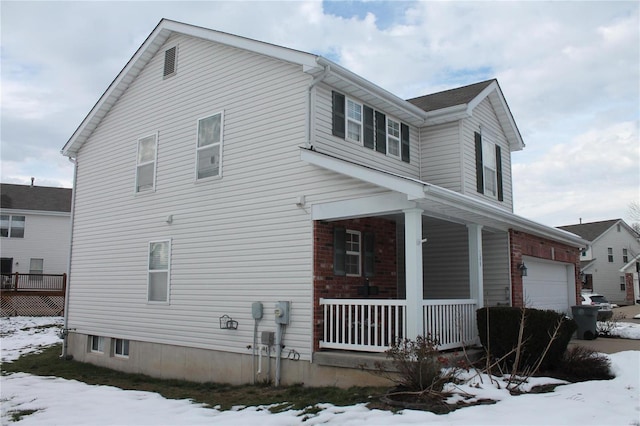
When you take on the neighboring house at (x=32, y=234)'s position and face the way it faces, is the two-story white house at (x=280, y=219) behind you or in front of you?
behind

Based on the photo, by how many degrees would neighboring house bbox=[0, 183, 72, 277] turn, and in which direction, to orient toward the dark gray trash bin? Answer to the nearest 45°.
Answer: approximately 135° to its right

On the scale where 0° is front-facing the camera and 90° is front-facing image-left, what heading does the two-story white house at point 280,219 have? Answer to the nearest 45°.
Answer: approximately 315°

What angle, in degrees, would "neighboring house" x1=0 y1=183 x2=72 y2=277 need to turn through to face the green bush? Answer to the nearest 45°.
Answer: approximately 180°

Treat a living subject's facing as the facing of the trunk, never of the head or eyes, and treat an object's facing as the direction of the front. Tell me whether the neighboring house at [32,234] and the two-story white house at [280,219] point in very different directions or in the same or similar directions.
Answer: very different directions

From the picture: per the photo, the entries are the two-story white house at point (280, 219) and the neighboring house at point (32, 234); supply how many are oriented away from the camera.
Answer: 1

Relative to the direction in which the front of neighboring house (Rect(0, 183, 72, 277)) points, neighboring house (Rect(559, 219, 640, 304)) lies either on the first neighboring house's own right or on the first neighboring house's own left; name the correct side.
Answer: on the first neighboring house's own right

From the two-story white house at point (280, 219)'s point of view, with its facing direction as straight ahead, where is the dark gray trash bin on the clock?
The dark gray trash bin is roughly at 10 o'clock from the two-story white house.

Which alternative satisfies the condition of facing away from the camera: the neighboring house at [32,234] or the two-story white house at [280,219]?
the neighboring house

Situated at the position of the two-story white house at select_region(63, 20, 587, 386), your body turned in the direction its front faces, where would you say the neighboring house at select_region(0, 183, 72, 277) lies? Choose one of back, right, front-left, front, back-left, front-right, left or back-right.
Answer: back

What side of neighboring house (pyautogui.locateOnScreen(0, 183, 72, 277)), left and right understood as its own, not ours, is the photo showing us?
back
